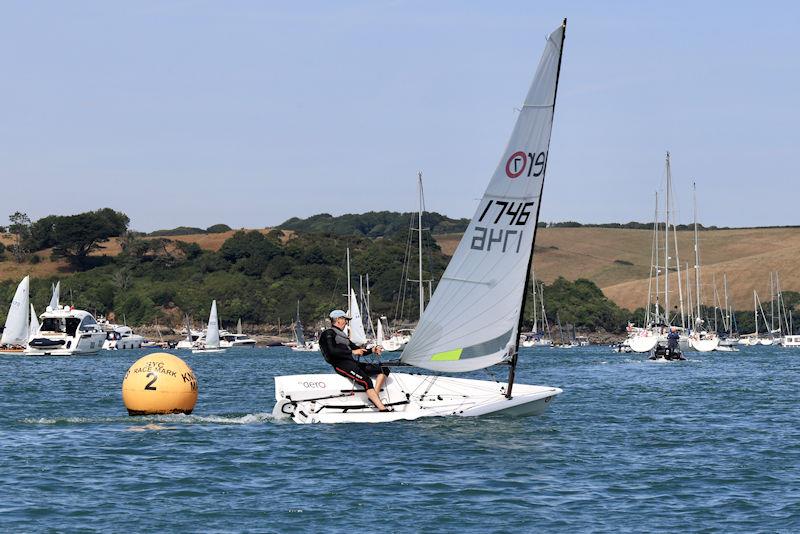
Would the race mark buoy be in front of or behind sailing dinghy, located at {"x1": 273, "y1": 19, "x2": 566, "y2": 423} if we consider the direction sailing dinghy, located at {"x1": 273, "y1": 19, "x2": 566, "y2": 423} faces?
behind

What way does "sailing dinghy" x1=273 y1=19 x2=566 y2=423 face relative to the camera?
to the viewer's right
